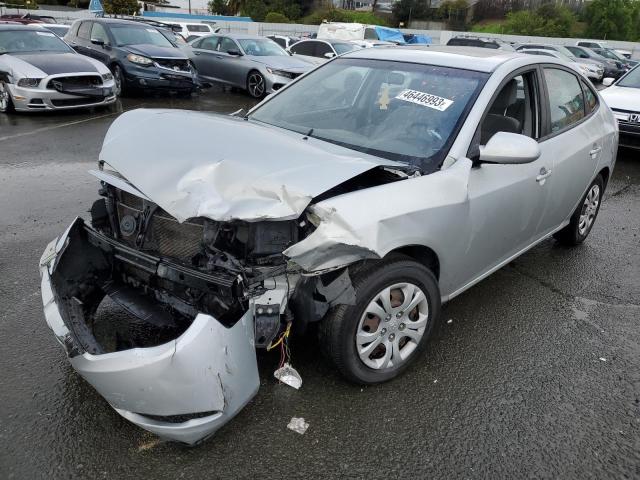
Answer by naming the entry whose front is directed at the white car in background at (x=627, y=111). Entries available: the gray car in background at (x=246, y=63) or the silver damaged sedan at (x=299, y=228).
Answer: the gray car in background

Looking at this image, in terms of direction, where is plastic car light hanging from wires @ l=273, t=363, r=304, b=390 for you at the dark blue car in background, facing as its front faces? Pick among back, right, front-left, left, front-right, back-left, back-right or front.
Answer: front-right

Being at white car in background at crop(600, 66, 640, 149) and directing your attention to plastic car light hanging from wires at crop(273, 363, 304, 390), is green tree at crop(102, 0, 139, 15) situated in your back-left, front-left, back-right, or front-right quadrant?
back-right

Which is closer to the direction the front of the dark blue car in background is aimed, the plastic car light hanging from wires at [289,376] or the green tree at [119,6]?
the plastic car light hanging from wires

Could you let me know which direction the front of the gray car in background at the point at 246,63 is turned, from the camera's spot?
facing the viewer and to the right of the viewer

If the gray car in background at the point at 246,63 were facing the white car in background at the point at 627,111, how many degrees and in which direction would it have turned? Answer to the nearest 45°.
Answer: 0° — it already faces it

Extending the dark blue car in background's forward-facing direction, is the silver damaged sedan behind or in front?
in front

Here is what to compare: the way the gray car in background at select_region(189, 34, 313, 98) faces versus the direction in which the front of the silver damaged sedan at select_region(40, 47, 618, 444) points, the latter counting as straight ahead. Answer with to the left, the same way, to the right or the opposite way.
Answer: to the left

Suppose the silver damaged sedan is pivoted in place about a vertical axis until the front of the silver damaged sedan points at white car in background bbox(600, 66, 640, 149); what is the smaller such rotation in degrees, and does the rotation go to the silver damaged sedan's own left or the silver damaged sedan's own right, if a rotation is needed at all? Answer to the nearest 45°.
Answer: approximately 180°

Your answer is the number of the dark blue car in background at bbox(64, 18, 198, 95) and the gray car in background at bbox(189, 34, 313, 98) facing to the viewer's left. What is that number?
0

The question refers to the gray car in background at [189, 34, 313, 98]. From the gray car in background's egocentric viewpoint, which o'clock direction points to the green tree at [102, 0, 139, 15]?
The green tree is roughly at 7 o'clock from the gray car in background.

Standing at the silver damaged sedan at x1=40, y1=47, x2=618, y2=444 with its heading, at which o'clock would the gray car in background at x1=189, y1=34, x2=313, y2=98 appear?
The gray car in background is roughly at 4 o'clock from the silver damaged sedan.

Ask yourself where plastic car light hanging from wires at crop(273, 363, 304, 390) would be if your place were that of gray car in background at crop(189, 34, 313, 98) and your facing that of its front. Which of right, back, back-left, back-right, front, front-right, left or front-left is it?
front-right

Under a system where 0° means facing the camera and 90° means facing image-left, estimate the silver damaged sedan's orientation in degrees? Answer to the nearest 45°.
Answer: approximately 45°

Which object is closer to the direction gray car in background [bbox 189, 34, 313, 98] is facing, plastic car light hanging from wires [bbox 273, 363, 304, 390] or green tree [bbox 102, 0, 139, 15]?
the plastic car light hanging from wires
